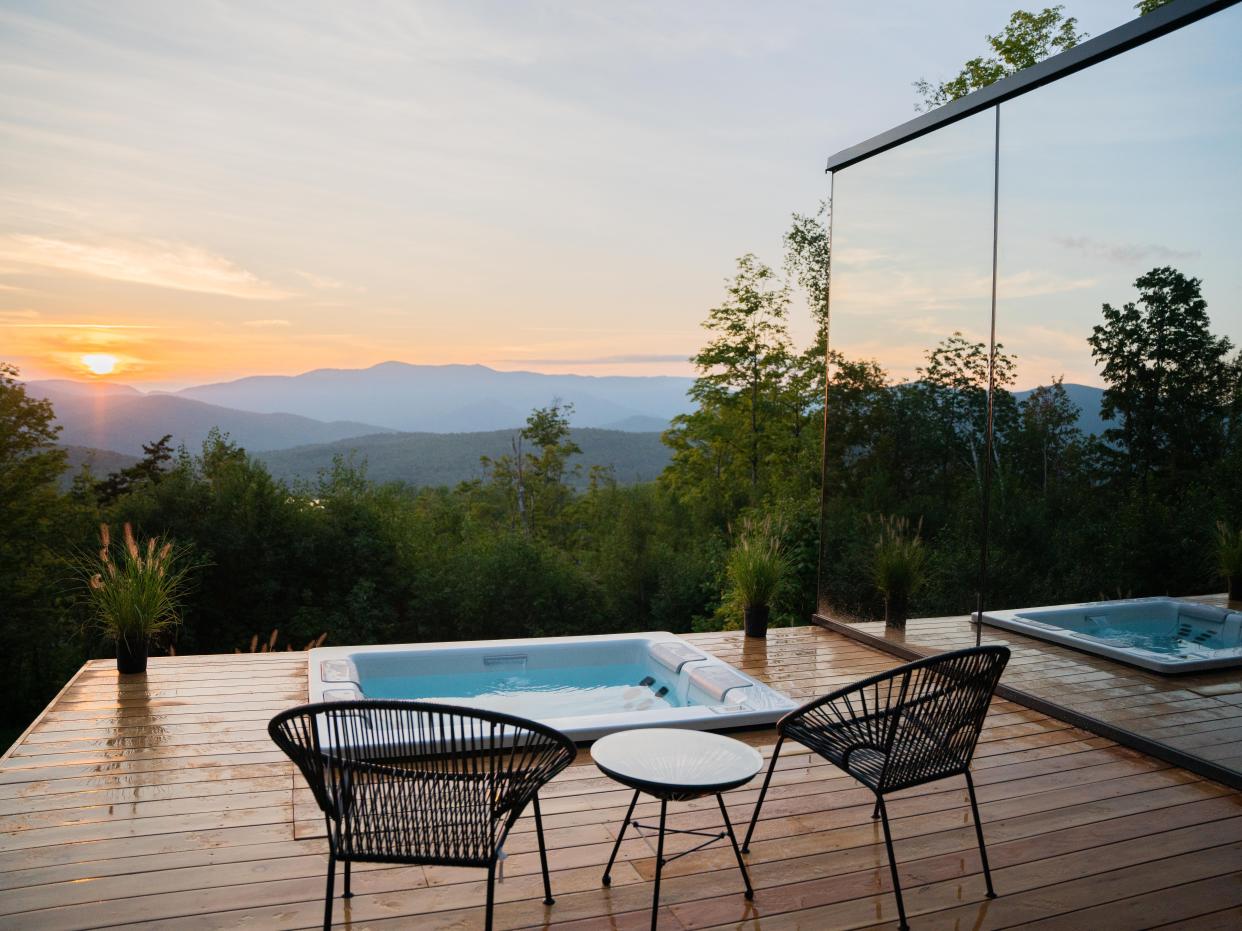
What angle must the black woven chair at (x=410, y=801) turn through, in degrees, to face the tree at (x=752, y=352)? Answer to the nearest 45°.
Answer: approximately 45° to its right

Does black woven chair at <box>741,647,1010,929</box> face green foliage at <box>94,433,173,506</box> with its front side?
yes

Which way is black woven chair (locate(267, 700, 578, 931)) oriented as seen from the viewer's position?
away from the camera

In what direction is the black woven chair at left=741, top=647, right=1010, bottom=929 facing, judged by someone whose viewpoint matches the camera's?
facing away from the viewer and to the left of the viewer

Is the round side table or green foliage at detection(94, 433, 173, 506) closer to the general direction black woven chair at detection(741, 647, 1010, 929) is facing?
the green foliage
